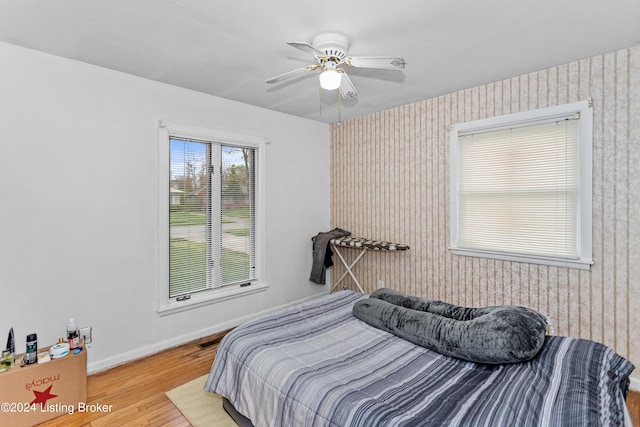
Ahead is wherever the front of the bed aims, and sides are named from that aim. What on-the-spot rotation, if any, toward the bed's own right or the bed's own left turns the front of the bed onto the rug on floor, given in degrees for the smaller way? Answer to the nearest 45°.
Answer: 0° — it already faces it

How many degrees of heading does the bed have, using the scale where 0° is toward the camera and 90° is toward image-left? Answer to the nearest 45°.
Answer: approximately 90°

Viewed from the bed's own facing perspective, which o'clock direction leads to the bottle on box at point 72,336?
The bottle on box is roughly at 12 o'clock from the bed.

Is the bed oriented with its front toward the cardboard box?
yes

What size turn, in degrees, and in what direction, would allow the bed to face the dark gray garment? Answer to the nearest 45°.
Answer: approximately 45° to its right
